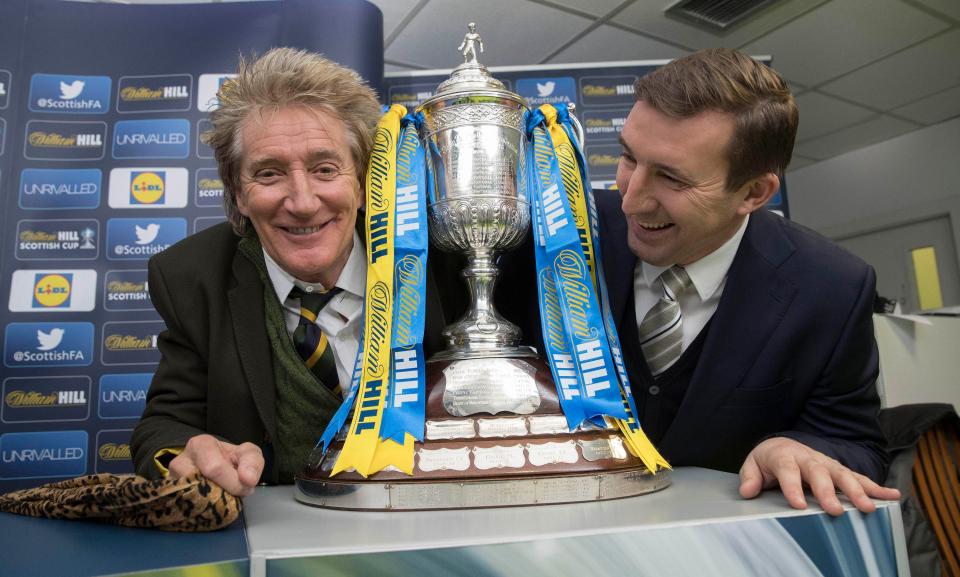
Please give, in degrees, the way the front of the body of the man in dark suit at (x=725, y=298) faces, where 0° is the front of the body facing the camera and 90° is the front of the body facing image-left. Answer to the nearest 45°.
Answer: approximately 45°

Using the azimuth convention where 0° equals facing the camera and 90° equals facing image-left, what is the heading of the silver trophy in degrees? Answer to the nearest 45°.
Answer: approximately 0°
